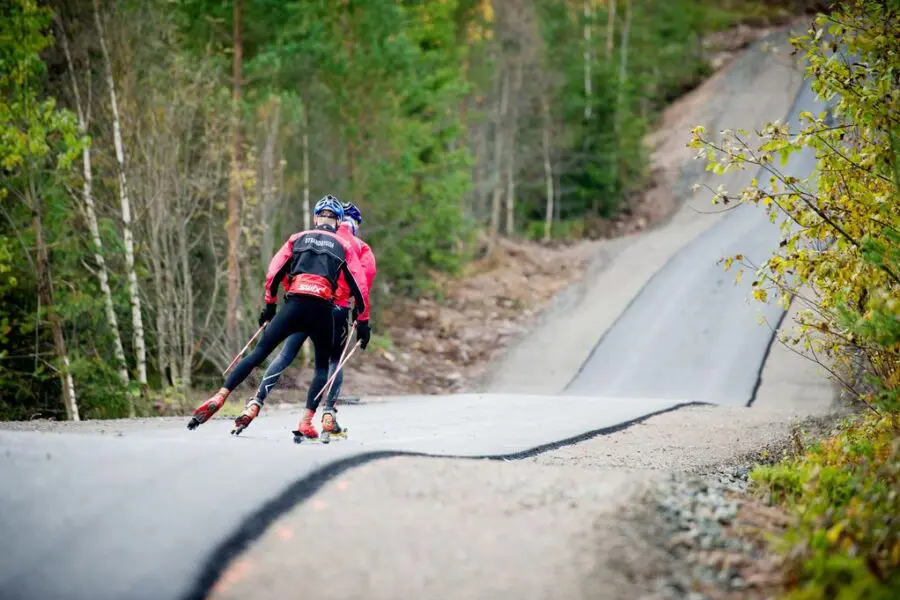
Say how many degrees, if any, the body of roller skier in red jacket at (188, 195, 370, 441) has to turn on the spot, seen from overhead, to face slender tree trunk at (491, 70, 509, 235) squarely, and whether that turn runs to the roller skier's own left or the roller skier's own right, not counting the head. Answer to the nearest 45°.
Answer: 0° — they already face it

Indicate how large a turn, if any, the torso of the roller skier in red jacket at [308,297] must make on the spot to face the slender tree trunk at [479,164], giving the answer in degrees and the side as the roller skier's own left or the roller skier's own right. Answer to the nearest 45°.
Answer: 0° — they already face it

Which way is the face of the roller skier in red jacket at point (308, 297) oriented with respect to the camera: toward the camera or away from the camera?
away from the camera

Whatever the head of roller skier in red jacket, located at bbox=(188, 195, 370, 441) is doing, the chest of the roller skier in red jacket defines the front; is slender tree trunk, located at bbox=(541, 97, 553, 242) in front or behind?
in front

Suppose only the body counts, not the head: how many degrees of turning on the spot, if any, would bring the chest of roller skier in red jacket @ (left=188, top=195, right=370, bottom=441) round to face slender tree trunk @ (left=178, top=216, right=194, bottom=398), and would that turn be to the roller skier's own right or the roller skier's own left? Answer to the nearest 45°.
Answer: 0° — they already face it

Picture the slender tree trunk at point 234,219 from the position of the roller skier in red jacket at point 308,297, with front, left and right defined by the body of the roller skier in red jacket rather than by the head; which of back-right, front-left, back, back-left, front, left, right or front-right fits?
front

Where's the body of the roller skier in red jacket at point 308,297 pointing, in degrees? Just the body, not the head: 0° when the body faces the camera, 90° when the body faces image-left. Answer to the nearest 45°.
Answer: approximately 180°

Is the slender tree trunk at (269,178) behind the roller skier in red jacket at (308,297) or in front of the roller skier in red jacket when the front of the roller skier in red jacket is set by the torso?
in front
